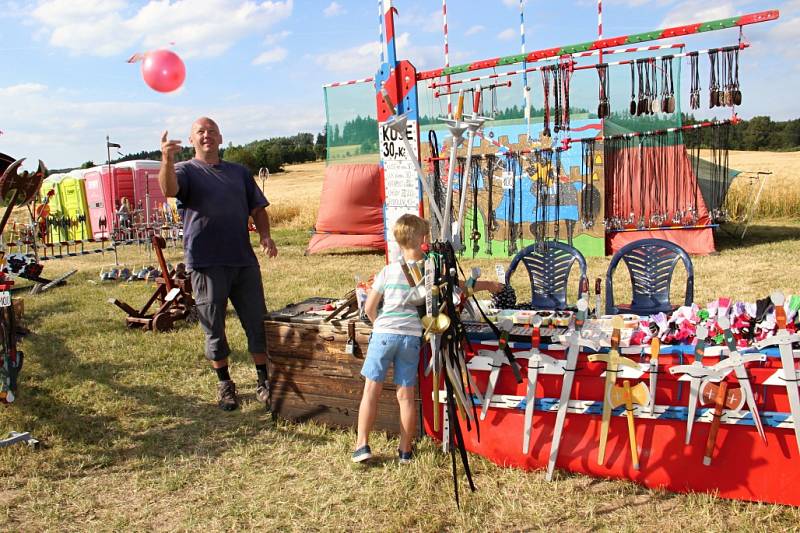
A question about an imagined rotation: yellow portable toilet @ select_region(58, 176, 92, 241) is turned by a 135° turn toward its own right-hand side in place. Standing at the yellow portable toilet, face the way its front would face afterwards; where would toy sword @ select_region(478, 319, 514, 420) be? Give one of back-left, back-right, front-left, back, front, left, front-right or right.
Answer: back-left

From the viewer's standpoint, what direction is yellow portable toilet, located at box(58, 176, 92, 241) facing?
toward the camera

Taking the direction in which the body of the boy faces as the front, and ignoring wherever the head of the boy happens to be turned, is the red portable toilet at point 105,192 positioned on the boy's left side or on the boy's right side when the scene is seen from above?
on the boy's left side

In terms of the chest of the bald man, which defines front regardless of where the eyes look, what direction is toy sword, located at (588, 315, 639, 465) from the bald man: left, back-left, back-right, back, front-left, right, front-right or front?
front-left

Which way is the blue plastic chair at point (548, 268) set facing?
toward the camera

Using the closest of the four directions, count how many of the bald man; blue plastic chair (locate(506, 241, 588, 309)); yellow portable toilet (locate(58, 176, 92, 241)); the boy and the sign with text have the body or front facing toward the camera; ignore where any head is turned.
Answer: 4

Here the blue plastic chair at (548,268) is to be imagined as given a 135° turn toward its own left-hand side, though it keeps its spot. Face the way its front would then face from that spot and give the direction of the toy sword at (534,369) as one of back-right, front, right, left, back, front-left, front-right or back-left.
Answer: back-right

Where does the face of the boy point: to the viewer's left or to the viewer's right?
to the viewer's right

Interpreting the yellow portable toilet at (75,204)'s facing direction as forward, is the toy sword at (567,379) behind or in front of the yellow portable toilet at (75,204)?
in front

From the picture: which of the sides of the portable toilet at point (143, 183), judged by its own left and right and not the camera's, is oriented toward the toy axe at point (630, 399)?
front
